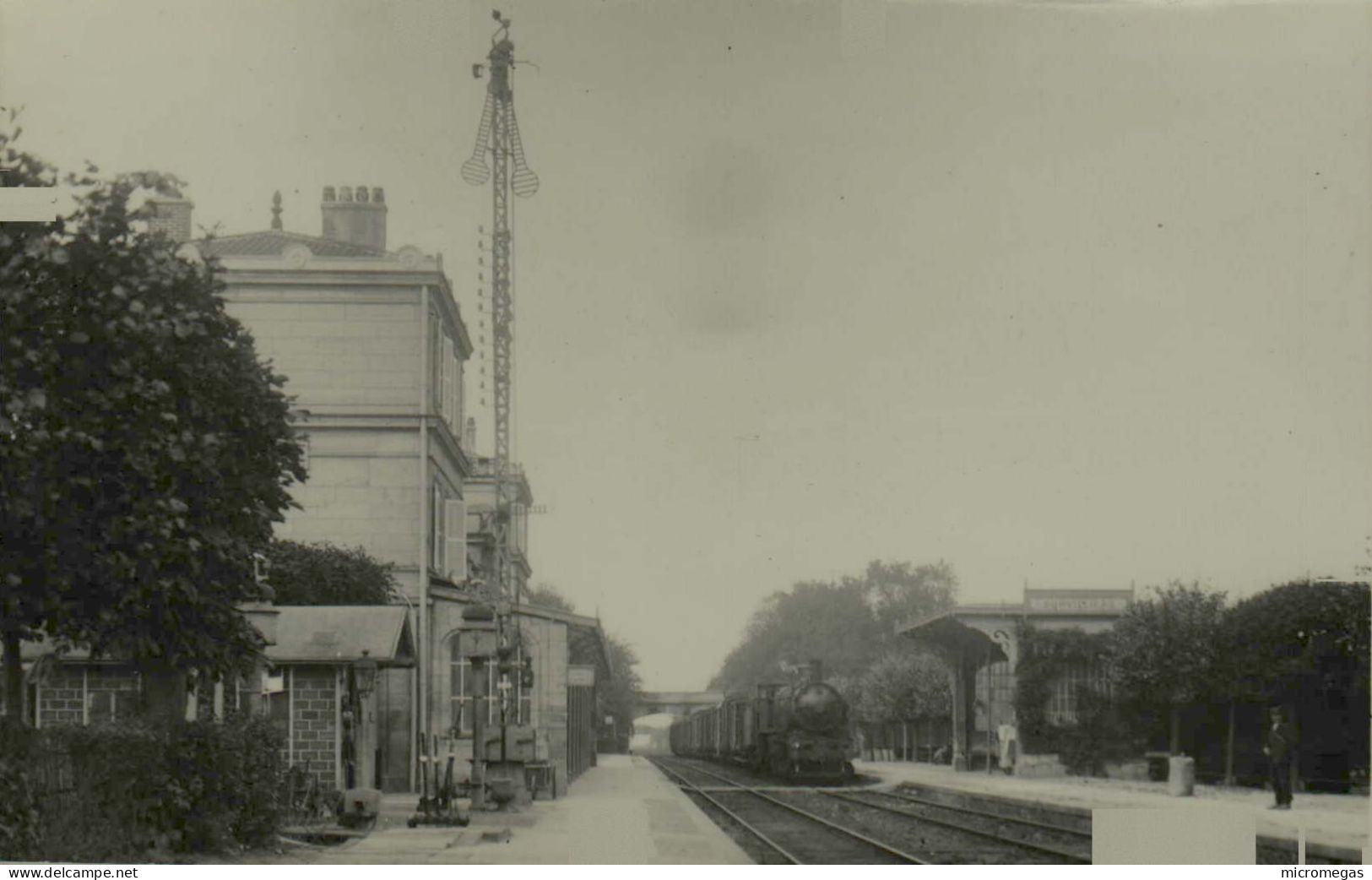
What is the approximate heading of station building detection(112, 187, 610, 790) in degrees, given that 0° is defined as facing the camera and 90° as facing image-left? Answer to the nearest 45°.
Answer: approximately 270°

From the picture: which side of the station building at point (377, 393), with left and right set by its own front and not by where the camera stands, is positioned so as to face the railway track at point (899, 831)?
front

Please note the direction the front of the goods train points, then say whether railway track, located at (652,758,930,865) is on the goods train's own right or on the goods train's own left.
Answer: on the goods train's own right

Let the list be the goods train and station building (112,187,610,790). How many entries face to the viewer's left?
0

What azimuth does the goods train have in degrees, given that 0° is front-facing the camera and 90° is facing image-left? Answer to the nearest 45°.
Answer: approximately 315°

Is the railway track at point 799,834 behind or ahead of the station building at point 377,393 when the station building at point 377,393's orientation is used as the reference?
ahead
